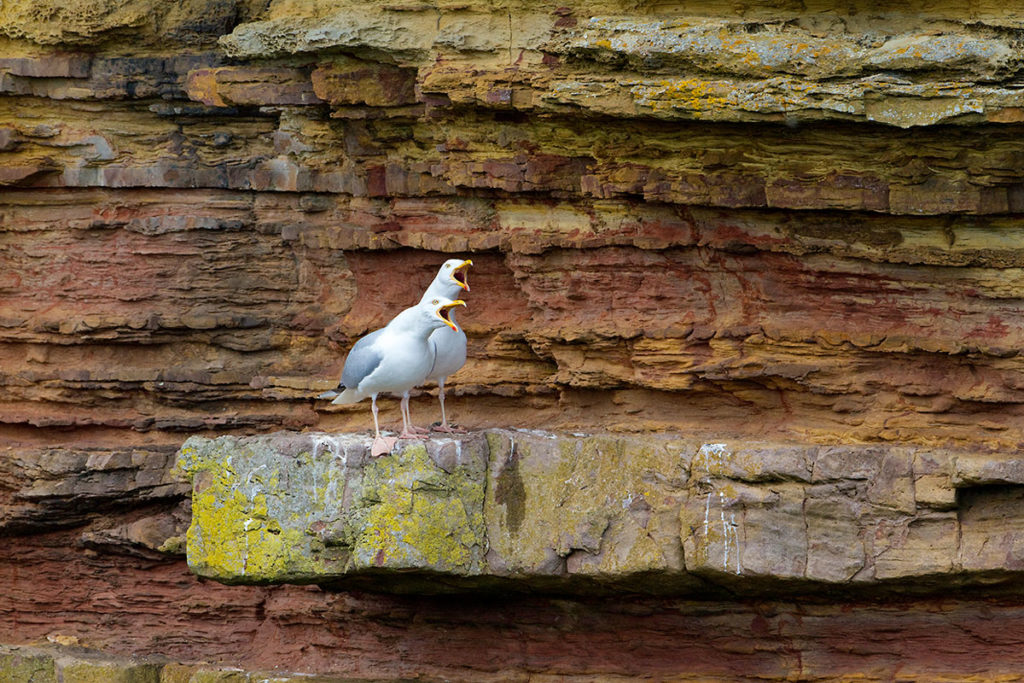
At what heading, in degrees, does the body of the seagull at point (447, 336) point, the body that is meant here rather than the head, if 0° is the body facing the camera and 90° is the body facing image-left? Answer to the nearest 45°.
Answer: approximately 315°

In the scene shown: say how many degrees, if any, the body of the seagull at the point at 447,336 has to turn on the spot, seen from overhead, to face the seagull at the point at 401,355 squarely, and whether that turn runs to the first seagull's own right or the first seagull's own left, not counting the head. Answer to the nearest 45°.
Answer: approximately 90° to the first seagull's own right
